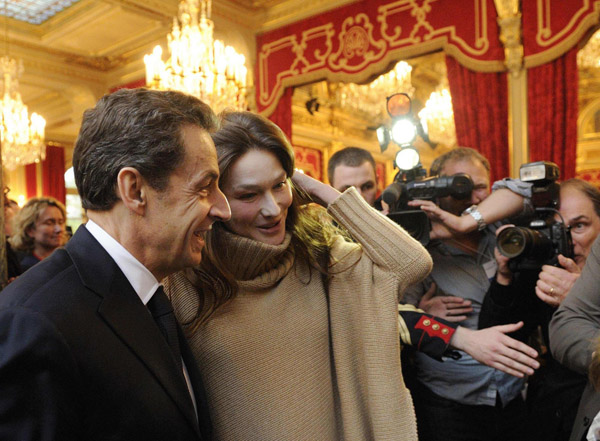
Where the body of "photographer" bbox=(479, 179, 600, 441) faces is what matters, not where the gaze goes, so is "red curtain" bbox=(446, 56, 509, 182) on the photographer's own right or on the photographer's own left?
on the photographer's own right

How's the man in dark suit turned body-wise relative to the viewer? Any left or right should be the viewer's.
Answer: facing to the right of the viewer

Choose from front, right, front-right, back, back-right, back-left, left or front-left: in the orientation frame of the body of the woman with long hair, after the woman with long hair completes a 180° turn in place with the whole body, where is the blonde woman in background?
front-left

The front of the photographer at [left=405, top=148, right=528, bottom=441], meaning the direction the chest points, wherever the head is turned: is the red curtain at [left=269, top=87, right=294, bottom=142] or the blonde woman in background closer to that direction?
the blonde woman in background

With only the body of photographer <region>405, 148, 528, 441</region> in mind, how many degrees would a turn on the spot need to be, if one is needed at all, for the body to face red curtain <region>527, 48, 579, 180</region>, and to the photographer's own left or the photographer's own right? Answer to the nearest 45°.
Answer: approximately 135° to the photographer's own right

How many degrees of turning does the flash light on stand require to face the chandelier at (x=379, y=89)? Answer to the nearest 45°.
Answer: approximately 180°

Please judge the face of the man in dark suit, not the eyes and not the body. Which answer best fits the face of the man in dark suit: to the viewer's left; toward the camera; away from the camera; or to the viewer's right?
to the viewer's right

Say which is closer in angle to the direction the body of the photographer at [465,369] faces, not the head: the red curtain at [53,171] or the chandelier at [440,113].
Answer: the red curtain

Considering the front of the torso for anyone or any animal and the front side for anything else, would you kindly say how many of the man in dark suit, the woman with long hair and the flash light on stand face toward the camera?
2

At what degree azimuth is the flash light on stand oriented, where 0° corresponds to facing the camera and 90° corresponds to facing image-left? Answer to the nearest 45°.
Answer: approximately 0°

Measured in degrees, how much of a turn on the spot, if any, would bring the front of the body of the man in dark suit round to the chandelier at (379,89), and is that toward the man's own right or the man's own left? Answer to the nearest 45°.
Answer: approximately 45° to the man's own left
